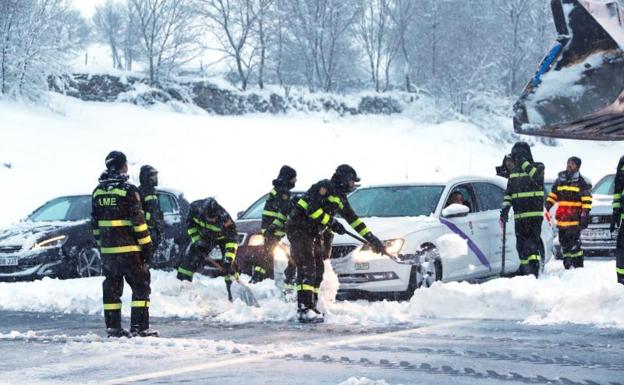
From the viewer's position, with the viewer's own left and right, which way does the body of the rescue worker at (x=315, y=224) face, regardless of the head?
facing to the right of the viewer

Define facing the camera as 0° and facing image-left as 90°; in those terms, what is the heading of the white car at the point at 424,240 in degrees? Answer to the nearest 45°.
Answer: approximately 45°

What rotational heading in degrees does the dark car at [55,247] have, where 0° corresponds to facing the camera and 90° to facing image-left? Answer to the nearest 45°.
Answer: approximately 45°

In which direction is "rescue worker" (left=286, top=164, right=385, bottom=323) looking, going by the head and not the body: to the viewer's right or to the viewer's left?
to the viewer's right

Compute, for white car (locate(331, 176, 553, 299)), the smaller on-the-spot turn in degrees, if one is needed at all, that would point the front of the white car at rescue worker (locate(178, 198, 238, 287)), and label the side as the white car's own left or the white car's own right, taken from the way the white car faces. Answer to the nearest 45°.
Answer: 0° — it already faces them

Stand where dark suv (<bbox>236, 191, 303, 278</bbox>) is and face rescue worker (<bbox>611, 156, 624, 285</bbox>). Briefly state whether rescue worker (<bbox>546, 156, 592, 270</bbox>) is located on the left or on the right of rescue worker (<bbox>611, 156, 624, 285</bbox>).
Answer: left

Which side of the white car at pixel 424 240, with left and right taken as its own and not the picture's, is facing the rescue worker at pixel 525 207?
back

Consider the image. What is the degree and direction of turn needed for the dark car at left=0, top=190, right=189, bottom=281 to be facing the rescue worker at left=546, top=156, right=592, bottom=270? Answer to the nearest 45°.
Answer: approximately 135° to its left

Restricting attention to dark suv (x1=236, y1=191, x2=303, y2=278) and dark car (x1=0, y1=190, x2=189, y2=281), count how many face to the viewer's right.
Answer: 0

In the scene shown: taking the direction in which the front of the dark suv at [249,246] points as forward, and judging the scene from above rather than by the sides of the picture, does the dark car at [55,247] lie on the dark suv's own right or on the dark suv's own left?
on the dark suv's own right

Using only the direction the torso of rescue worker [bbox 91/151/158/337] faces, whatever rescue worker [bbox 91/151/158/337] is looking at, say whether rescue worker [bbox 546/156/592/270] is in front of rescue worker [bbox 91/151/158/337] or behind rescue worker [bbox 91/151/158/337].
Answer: in front
